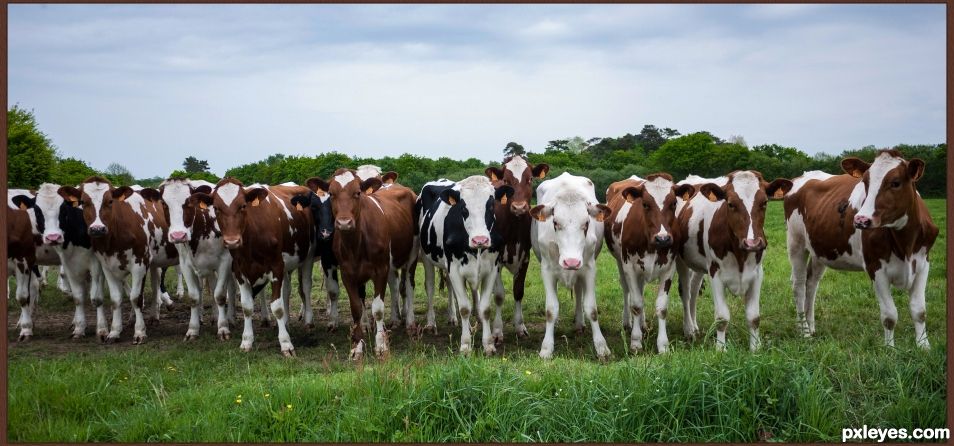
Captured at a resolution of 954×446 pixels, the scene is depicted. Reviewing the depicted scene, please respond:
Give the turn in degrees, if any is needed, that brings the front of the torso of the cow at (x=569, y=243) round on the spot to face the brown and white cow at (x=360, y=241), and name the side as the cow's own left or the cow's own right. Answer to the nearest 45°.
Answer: approximately 90° to the cow's own right

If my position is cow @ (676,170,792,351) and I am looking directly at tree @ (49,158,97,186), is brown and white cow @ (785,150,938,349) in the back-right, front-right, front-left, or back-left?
back-right

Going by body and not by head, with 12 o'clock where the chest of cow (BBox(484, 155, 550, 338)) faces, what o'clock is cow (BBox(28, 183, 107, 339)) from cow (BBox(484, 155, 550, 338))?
cow (BBox(28, 183, 107, 339)) is roughly at 3 o'clock from cow (BBox(484, 155, 550, 338)).

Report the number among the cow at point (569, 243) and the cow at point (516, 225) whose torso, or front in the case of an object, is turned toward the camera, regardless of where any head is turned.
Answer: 2

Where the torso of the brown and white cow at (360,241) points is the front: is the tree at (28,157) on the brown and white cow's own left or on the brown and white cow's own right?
on the brown and white cow's own right

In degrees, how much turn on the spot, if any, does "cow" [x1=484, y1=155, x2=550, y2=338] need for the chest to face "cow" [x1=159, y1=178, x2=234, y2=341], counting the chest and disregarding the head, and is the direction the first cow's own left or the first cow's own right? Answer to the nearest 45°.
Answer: approximately 90° to the first cow's own right

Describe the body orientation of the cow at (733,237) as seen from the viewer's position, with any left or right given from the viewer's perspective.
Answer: facing the viewer and to the right of the viewer

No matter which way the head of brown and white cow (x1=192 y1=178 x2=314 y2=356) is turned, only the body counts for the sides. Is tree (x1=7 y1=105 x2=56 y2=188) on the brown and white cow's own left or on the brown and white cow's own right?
on the brown and white cow's own right

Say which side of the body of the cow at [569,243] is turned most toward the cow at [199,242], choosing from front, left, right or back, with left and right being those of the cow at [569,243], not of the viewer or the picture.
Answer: right

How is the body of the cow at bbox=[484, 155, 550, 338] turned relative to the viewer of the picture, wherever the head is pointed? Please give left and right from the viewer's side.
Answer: facing the viewer

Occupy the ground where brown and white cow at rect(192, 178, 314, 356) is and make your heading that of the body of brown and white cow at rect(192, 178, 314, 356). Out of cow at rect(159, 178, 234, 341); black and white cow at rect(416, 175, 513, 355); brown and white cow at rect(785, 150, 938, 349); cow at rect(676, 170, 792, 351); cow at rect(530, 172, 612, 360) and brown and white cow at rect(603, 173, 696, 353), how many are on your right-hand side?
1

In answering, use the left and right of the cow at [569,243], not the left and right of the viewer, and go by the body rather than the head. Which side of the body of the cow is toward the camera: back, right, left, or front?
front

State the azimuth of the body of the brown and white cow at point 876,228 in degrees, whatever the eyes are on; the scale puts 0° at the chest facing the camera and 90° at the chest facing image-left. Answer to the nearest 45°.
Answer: approximately 315°

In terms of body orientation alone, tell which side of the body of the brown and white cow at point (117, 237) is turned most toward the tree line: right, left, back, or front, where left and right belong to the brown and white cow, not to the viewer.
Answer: back

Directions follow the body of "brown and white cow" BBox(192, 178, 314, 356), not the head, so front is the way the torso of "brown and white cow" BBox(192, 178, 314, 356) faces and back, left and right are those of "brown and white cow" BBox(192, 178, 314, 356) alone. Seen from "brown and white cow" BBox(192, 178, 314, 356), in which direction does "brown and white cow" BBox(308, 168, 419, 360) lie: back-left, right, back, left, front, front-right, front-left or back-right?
left

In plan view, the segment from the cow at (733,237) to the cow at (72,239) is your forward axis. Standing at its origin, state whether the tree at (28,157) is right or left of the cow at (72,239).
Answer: right
